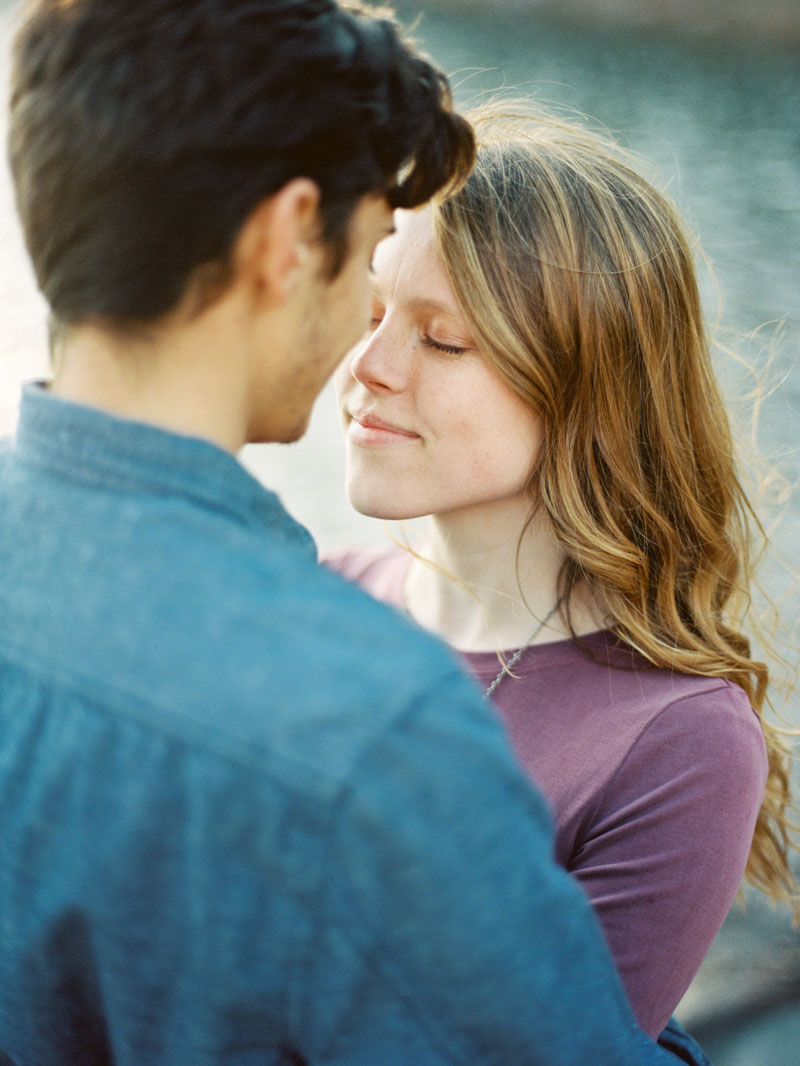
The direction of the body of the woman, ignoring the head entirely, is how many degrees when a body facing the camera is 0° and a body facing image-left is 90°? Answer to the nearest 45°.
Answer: approximately 45°

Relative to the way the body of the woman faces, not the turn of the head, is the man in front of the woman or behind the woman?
in front

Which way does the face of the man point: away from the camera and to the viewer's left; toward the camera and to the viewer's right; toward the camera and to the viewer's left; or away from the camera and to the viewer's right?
away from the camera and to the viewer's right

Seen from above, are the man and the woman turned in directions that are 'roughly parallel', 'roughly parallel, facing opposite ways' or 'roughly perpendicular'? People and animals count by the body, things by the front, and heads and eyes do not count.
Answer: roughly parallel, facing opposite ways

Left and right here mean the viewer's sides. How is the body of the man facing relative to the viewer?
facing away from the viewer and to the right of the viewer

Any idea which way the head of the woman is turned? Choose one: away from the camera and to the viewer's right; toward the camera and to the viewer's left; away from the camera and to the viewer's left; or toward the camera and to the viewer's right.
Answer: toward the camera and to the viewer's left

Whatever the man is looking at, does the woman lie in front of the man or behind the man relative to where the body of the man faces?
in front
